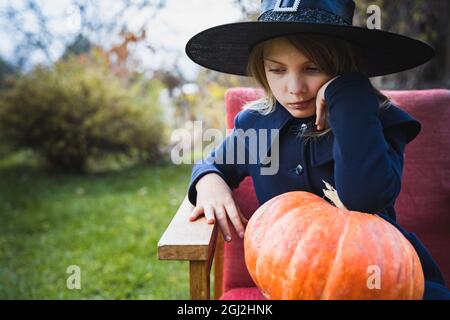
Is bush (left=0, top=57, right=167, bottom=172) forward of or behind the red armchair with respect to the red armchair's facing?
behind

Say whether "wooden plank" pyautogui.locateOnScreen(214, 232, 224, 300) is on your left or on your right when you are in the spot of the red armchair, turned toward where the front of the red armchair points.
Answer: on your right

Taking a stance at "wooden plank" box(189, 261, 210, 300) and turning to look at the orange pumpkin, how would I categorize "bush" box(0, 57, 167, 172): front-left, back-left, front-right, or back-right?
back-left

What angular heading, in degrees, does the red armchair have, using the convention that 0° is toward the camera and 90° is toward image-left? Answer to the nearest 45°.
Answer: approximately 0°
